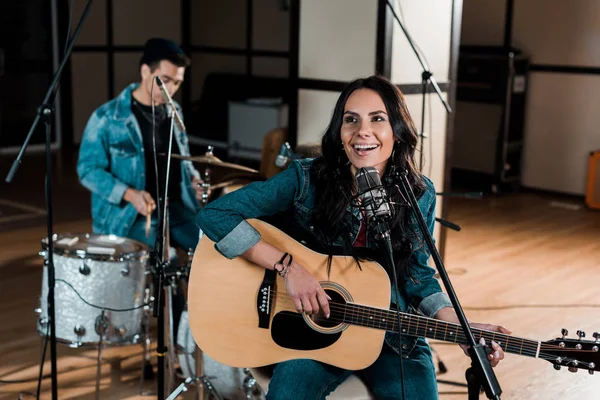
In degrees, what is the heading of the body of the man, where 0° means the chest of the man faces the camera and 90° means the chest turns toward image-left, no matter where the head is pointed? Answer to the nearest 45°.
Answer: approximately 315°

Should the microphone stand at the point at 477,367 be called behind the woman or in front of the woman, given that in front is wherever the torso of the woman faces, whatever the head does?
in front

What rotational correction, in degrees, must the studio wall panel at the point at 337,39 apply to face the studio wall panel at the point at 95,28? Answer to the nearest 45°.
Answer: approximately 135° to its right

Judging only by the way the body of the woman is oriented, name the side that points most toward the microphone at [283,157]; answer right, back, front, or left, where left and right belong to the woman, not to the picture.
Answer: back

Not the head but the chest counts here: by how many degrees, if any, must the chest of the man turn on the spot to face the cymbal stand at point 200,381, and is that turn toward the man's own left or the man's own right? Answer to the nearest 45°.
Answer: approximately 45° to the man's own right

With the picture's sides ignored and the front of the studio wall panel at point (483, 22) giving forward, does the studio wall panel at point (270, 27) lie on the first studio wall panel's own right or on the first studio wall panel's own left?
on the first studio wall panel's own right
